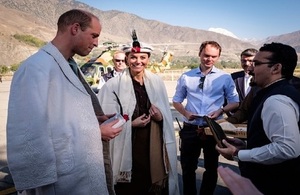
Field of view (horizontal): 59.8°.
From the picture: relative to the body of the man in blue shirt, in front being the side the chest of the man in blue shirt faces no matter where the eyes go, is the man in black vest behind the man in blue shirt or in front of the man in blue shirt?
in front

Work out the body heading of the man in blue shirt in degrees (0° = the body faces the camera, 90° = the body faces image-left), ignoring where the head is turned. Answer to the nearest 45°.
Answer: approximately 0°

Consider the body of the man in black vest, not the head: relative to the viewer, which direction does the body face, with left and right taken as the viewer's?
facing to the left of the viewer

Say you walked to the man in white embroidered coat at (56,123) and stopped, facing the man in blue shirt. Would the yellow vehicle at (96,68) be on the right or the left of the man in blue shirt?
left

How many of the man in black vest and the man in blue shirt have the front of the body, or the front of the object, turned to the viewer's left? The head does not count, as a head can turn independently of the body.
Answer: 1

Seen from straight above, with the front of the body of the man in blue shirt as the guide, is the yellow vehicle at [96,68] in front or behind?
behind

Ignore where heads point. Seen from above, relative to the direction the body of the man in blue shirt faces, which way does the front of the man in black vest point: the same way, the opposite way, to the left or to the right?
to the right

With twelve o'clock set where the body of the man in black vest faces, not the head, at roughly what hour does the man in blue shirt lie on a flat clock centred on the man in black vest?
The man in blue shirt is roughly at 2 o'clock from the man in black vest.

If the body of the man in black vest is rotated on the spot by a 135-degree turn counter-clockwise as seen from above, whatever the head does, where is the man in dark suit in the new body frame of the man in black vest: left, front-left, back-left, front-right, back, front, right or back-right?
back-left

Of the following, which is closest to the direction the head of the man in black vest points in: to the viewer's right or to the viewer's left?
to the viewer's left

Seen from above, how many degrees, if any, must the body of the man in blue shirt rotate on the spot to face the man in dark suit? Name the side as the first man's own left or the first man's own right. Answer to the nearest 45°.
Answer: approximately 135° to the first man's own left

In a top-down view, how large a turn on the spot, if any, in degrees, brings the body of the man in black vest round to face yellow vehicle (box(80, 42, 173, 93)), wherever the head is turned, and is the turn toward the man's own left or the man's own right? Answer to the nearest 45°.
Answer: approximately 45° to the man's own right

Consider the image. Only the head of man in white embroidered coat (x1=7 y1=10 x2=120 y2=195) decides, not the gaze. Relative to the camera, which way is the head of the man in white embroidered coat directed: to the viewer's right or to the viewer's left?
to the viewer's right

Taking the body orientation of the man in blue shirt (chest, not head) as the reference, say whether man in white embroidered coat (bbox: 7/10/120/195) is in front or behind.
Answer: in front

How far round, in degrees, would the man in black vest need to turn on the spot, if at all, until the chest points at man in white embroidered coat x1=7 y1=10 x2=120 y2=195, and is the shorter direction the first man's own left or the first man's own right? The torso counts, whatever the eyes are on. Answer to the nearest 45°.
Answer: approximately 45° to the first man's own left
